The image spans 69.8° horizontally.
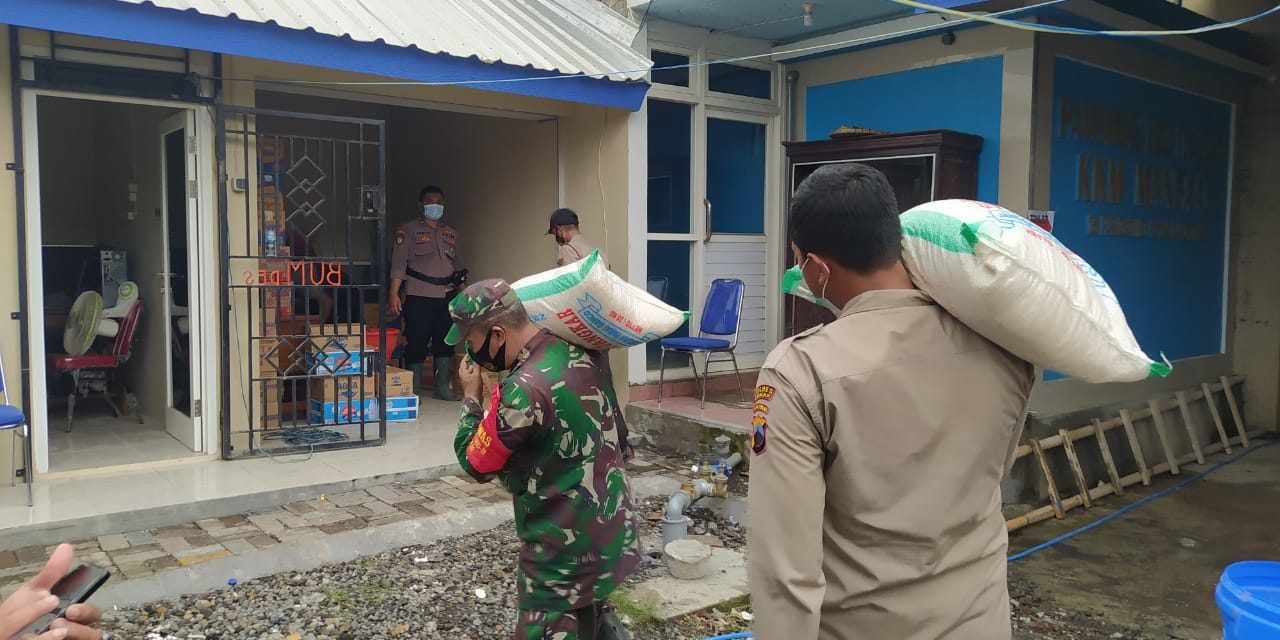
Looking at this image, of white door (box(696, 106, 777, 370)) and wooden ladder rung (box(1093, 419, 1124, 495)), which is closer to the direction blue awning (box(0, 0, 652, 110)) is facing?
the wooden ladder rung

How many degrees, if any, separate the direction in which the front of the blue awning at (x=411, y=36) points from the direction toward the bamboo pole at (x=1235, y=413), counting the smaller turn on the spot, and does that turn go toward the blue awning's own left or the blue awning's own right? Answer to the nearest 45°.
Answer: approximately 45° to the blue awning's own left

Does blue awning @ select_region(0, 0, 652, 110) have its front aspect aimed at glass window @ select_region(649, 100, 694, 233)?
no

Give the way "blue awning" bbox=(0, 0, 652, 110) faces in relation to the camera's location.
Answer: facing the viewer and to the right of the viewer

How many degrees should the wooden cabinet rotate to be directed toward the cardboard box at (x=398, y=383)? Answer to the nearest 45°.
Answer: approximately 45° to its right

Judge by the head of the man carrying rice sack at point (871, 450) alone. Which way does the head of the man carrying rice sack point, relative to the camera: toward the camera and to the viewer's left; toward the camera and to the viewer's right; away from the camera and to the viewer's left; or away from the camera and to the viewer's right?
away from the camera and to the viewer's left

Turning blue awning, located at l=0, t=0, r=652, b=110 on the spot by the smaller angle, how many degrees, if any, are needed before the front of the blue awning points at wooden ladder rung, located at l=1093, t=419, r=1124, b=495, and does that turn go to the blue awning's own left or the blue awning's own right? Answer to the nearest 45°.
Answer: approximately 45° to the blue awning's own left

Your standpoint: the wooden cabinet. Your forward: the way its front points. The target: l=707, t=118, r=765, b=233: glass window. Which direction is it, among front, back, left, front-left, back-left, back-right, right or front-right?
right

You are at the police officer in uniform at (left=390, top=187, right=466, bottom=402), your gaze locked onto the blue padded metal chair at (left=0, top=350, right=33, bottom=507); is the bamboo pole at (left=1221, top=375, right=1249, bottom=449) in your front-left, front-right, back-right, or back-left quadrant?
back-left

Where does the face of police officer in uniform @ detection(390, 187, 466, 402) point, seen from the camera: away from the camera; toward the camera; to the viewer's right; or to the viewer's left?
toward the camera

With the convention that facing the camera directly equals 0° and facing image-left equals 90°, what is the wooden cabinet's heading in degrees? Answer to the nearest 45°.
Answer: approximately 45°

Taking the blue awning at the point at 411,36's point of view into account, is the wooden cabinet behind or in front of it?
in front

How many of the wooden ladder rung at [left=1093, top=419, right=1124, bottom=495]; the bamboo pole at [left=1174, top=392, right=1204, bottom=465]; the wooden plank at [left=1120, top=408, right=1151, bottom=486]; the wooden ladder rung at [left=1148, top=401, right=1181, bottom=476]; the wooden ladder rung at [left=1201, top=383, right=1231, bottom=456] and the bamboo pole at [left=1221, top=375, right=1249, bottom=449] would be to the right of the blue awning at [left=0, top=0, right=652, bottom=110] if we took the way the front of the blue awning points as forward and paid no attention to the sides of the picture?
0
